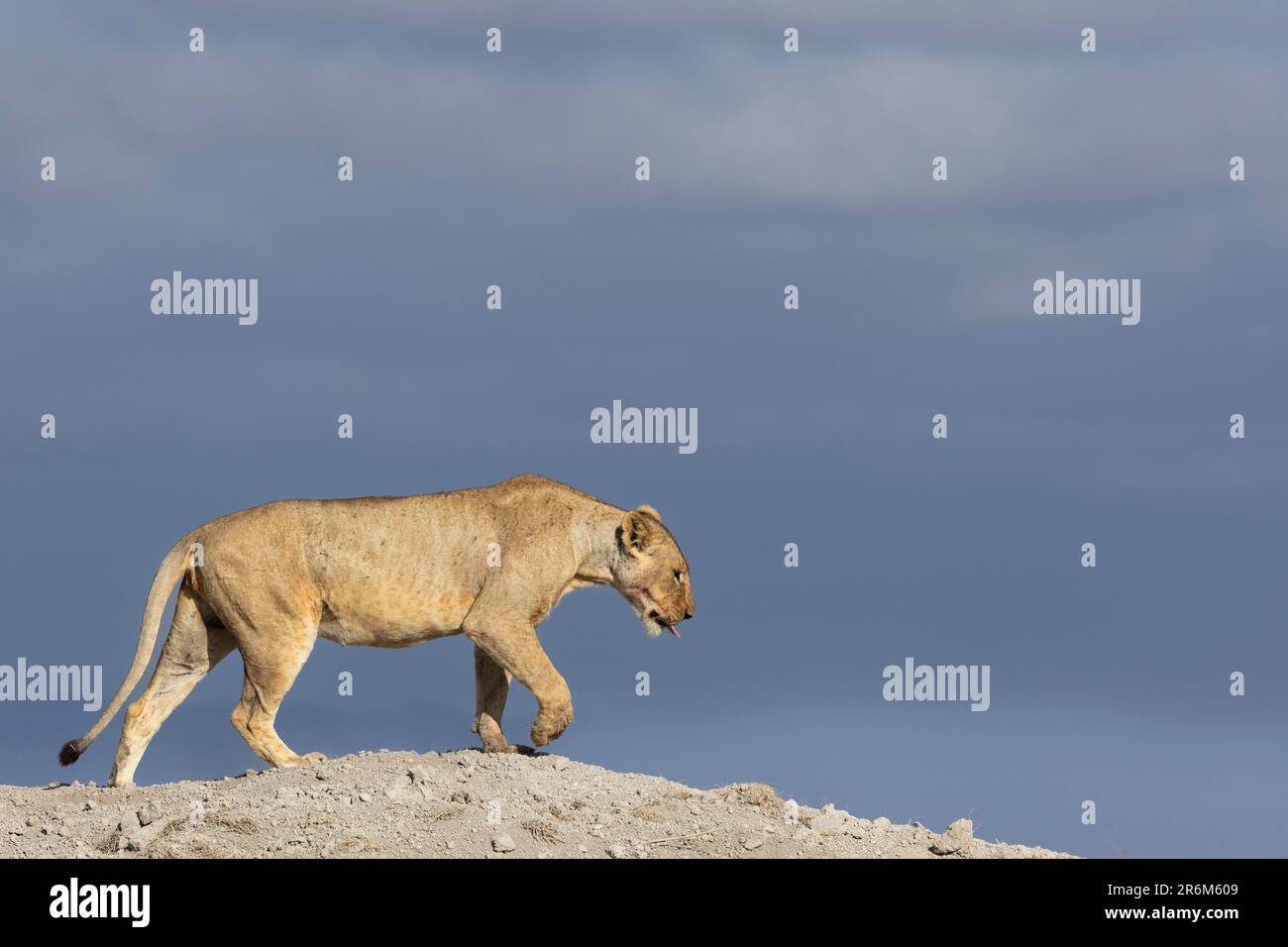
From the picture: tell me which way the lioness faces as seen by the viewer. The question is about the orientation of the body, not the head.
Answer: to the viewer's right

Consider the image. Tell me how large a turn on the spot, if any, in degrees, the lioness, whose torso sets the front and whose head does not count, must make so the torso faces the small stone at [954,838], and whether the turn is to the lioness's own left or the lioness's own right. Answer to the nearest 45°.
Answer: approximately 45° to the lioness's own right
